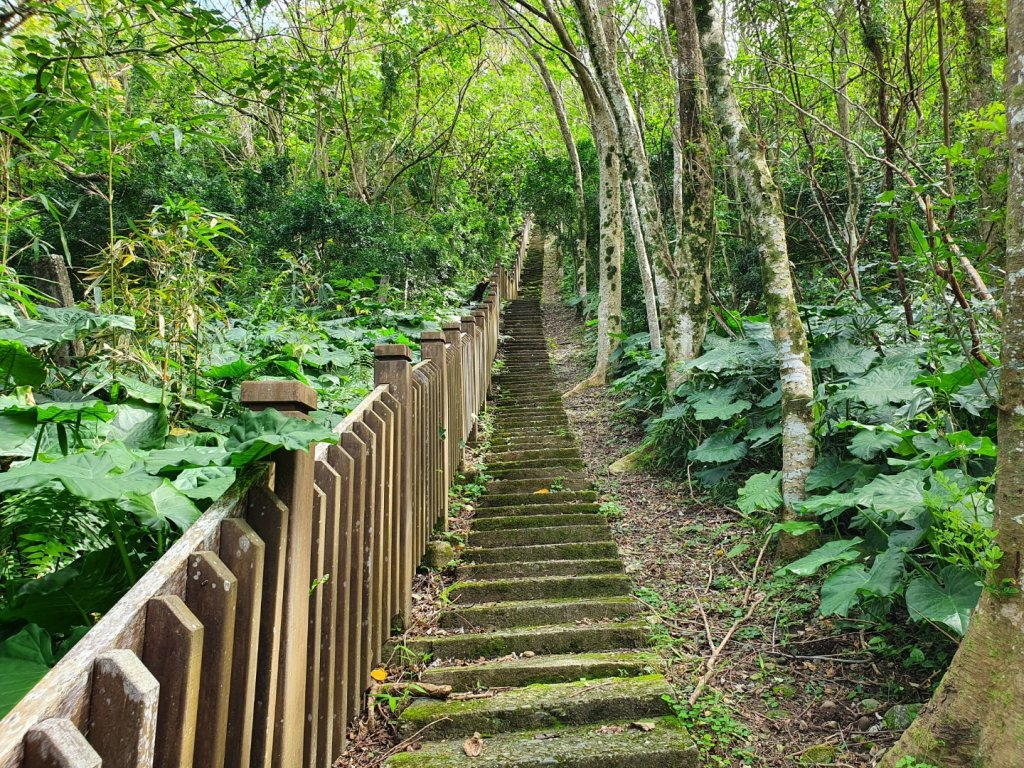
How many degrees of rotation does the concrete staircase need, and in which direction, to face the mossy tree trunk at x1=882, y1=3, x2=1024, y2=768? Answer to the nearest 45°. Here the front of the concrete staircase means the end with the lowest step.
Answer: approximately 45° to its left

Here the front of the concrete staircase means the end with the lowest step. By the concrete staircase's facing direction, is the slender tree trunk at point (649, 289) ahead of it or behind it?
behind

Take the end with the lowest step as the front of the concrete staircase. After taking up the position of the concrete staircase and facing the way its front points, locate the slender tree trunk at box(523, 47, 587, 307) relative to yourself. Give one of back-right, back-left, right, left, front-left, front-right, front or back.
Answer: back

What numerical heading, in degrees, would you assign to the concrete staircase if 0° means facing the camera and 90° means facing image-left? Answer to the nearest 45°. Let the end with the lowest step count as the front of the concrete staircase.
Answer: approximately 0°

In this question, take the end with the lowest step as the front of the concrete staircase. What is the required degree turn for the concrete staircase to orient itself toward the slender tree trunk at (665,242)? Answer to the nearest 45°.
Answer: approximately 180°
